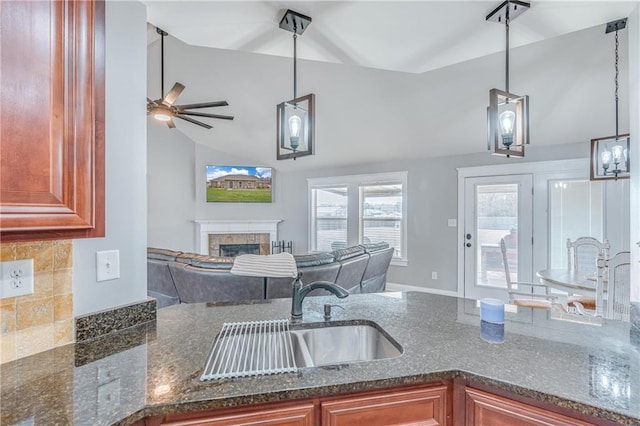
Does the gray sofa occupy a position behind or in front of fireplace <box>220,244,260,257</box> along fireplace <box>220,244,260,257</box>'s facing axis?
in front

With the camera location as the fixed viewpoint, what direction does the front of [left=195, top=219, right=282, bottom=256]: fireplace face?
facing the viewer

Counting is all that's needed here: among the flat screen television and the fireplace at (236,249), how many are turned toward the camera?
2

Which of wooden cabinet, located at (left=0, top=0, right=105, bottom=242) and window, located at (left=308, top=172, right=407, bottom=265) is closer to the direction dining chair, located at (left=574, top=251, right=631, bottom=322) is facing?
the window

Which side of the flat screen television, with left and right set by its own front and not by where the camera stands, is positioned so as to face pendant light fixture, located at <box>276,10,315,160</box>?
front

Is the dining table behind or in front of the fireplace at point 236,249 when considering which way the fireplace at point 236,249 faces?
in front

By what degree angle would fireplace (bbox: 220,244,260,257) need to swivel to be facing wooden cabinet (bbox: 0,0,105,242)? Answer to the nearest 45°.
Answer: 0° — it already faces it

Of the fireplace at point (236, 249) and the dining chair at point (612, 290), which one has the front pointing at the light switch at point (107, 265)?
the fireplace

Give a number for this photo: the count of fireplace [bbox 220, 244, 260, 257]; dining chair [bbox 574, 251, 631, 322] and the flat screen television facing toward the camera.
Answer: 2

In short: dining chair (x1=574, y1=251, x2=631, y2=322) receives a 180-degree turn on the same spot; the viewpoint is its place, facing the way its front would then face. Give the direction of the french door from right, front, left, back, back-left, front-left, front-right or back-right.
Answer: back

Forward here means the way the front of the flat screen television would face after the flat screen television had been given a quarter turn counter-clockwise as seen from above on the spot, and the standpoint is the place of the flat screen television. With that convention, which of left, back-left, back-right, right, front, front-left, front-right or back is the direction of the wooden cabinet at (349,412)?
right

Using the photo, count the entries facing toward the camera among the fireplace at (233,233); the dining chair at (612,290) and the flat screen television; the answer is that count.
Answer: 2

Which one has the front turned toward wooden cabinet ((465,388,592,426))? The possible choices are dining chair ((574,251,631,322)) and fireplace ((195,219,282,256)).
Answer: the fireplace
